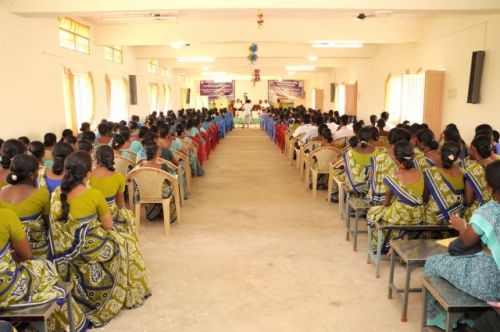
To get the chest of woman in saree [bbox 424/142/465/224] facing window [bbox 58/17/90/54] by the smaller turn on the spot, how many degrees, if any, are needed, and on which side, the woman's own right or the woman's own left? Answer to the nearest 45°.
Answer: approximately 90° to the woman's own left

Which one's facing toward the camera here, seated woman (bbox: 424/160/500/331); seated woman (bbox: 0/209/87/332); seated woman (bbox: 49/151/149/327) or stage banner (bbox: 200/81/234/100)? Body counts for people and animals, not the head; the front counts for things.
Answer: the stage banner

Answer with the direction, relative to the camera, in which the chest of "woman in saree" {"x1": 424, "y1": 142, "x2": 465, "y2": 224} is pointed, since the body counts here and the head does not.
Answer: away from the camera

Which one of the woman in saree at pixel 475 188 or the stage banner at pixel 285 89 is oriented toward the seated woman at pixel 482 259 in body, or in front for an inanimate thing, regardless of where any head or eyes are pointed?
the stage banner

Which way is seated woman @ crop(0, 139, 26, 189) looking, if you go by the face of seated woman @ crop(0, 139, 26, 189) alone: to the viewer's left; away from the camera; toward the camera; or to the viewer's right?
away from the camera

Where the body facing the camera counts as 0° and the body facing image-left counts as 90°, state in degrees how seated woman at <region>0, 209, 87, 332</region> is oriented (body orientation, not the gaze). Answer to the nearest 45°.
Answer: approximately 225°

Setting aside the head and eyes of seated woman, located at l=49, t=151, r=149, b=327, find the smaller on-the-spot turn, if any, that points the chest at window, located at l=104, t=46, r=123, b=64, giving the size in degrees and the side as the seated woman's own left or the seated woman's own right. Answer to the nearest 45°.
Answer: approximately 45° to the seated woman's own left

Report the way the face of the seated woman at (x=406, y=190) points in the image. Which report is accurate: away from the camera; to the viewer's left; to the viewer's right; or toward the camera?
away from the camera

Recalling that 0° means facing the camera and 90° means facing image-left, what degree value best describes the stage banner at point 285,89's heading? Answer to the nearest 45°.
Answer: approximately 0°

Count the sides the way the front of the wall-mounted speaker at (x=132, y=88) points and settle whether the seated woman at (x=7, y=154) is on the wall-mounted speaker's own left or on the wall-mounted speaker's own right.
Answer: on the wall-mounted speaker's own right

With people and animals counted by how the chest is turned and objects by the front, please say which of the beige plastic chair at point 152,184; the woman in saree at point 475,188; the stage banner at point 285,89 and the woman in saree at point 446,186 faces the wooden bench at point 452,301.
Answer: the stage banner

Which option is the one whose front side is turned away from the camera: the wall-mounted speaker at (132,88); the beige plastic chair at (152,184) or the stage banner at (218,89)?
the beige plastic chair

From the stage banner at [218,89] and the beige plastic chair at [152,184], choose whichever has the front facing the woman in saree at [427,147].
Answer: the stage banner

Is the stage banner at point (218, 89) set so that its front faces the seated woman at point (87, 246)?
yes
